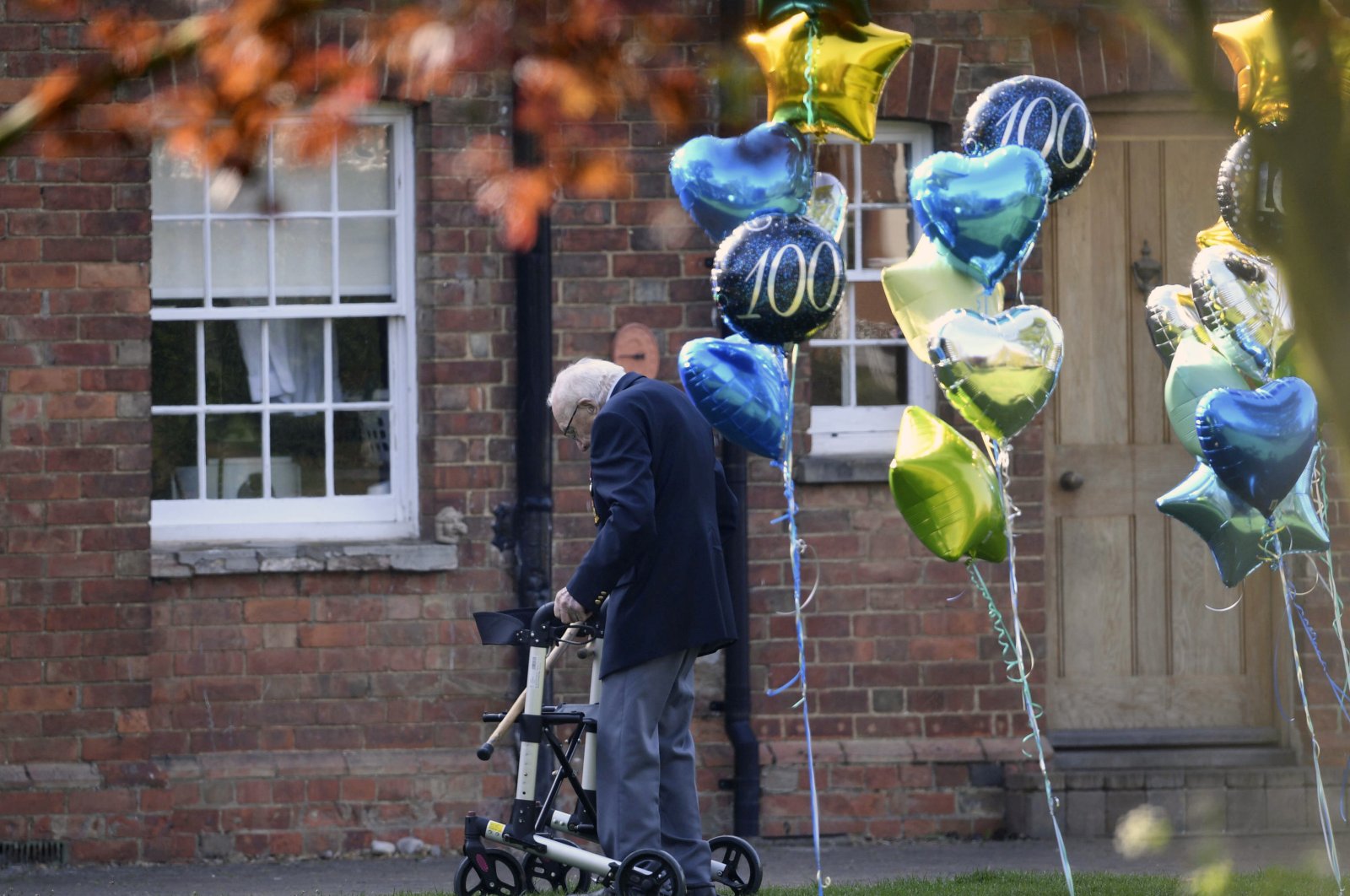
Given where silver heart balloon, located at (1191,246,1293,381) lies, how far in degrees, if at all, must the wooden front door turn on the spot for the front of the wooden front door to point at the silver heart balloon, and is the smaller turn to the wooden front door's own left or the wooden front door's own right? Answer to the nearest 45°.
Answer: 0° — it already faces it

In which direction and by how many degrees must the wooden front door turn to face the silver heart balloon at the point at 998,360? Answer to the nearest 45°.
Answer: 0° — it already faces it

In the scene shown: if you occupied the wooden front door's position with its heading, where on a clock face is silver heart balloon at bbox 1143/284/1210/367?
The silver heart balloon is roughly at 12 o'clock from the wooden front door.

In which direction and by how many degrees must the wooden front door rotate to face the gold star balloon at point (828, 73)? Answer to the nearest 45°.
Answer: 0° — it already faces it

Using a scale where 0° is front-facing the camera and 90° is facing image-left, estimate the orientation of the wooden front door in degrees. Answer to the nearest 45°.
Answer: approximately 0°

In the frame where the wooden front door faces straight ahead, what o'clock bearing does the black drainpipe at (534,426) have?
The black drainpipe is roughly at 2 o'clock from the wooden front door.
